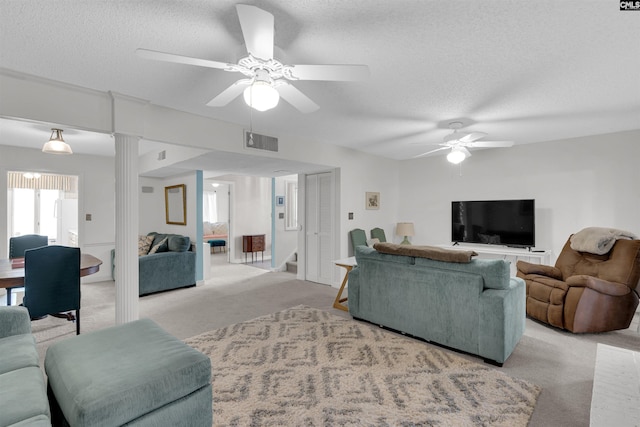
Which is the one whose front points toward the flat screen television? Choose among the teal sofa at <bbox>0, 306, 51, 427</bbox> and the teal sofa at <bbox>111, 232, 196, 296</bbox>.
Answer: the teal sofa at <bbox>0, 306, 51, 427</bbox>

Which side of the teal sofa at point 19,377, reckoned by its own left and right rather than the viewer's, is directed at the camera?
right

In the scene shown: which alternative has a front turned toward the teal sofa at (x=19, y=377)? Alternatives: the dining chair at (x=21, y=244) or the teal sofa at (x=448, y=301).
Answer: the dining chair

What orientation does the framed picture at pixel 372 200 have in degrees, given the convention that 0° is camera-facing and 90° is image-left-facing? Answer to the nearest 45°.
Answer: approximately 315°

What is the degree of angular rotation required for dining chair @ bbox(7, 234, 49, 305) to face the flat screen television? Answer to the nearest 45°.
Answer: approximately 45° to its left

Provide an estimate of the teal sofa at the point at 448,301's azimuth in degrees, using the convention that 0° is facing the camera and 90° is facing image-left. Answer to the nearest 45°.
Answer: approximately 225°

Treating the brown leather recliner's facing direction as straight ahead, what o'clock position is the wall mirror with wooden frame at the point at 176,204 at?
The wall mirror with wooden frame is roughly at 1 o'clock from the brown leather recliner.

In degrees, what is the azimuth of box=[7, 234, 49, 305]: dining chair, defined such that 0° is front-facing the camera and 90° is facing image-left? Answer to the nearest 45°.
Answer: approximately 0°

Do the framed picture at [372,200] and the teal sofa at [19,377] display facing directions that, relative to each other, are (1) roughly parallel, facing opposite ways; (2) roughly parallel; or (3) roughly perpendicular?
roughly perpendicular

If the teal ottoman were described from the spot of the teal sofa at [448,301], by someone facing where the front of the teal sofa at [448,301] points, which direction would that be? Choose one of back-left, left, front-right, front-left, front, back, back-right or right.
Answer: back
